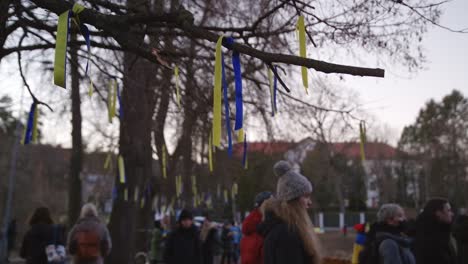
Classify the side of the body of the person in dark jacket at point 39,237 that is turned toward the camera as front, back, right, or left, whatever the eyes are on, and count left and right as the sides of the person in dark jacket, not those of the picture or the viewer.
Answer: back

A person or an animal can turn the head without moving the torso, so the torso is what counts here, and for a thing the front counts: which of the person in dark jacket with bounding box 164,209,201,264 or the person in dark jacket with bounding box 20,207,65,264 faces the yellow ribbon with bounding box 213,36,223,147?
the person in dark jacket with bounding box 164,209,201,264

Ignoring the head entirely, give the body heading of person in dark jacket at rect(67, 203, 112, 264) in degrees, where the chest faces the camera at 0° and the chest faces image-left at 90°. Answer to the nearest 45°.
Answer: approximately 180°

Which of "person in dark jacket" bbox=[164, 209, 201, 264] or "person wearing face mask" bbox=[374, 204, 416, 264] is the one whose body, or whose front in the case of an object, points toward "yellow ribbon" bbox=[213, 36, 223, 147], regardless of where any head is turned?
the person in dark jacket

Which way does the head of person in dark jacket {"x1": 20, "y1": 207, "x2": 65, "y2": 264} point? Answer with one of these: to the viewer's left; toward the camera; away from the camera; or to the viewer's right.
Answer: away from the camera
